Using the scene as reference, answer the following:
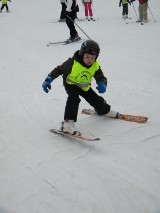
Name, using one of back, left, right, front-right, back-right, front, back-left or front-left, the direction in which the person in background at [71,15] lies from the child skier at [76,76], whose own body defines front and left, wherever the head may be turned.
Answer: back-left
